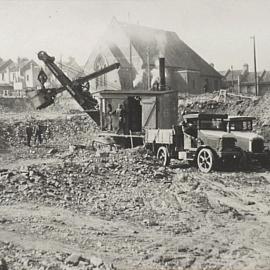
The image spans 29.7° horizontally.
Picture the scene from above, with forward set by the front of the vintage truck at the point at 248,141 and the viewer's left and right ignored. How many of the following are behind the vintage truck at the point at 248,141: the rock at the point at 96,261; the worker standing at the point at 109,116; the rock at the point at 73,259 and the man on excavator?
2

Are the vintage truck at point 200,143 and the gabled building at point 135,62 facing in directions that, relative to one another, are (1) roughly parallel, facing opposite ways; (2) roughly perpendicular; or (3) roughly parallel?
roughly perpendicular

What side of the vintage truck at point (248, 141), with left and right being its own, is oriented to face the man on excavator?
back

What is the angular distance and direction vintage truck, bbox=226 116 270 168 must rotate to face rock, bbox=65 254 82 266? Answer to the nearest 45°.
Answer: approximately 45° to its right

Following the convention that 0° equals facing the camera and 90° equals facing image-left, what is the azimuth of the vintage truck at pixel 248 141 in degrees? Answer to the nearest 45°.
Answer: approximately 315°

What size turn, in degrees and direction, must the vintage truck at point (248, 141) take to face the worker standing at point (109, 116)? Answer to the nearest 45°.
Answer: approximately 180°

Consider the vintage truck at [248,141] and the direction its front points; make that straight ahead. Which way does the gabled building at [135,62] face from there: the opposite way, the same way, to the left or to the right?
to the right

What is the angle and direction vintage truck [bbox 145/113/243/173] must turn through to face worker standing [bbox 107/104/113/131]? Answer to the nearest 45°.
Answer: approximately 180°

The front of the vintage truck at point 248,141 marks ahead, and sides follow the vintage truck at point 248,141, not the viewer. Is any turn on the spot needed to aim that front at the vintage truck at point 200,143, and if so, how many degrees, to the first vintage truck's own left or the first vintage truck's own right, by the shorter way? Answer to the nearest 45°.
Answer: approximately 135° to the first vintage truck's own right

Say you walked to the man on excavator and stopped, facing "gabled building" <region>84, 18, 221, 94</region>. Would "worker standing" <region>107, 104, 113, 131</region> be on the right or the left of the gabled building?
left

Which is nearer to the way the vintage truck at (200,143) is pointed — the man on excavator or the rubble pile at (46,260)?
the rubble pile

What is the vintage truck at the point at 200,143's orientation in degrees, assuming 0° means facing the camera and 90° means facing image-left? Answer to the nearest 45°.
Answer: approximately 315°
